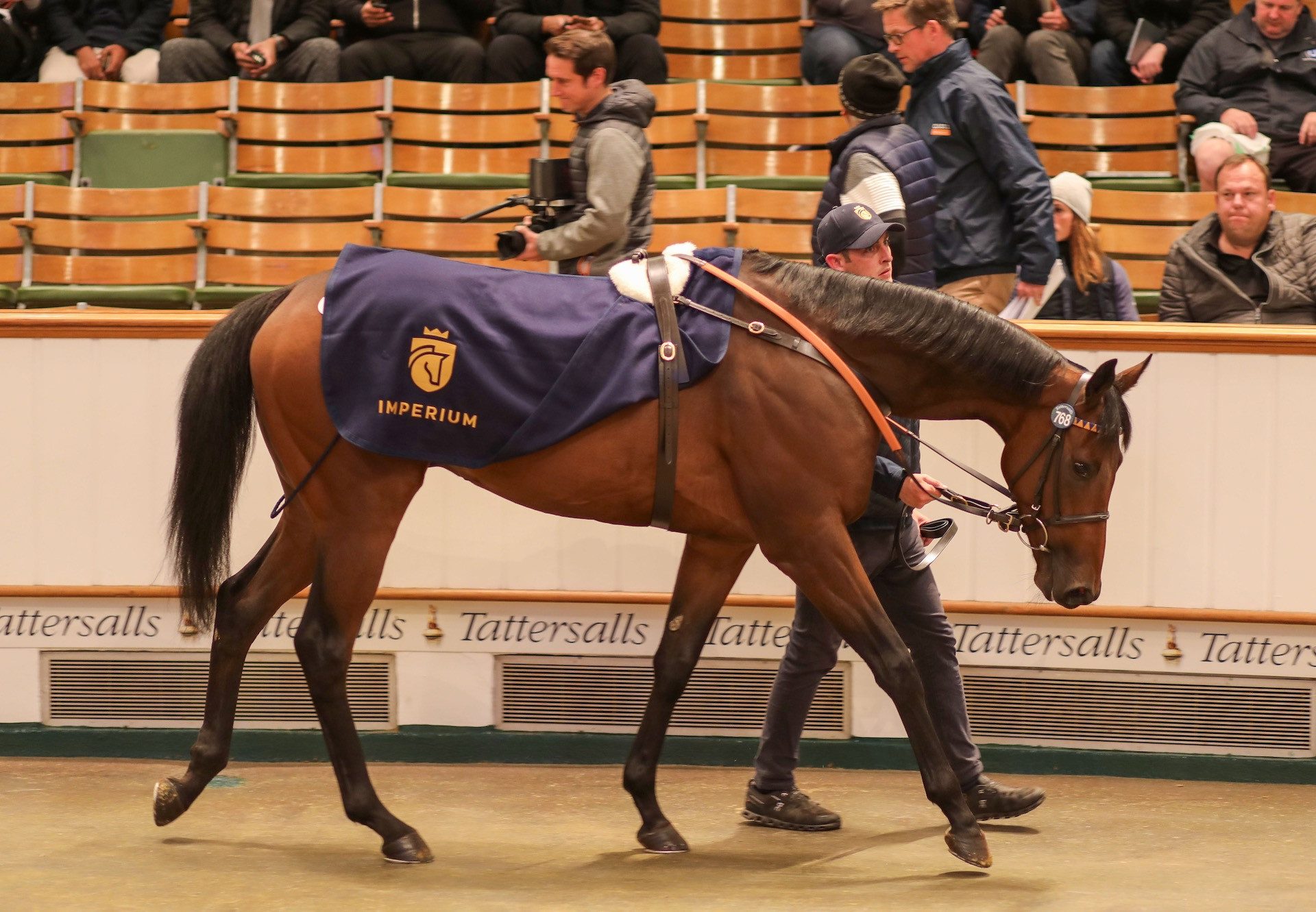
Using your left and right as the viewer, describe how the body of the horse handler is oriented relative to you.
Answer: facing to the right of the viewer

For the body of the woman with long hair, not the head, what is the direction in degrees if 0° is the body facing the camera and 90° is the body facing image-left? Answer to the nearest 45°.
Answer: approximately 45°

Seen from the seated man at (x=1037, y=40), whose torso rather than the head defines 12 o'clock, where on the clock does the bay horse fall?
The bay horse is roughly at 12 o'clock from the seated man.

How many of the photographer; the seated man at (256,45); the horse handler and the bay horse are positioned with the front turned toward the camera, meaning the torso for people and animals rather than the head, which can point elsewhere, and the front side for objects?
1

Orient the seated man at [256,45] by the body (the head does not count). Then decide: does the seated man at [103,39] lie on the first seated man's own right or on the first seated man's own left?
on the first seated man's own right

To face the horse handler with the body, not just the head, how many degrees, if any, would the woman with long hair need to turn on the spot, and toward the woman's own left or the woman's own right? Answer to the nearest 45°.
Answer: approximately 45° to the woman's own left

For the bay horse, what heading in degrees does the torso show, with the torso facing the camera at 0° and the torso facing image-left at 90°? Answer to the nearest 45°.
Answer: approximately 270°

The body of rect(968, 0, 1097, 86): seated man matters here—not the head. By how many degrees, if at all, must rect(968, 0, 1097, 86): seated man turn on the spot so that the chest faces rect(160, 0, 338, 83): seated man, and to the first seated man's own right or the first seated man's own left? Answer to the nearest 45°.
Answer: approximately 90° to the first seated man's own right

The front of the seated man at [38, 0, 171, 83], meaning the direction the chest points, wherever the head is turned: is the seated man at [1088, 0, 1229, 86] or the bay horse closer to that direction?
the bay horse
